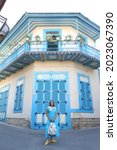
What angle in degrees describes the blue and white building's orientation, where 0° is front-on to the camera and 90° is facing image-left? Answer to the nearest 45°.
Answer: approximately 0°

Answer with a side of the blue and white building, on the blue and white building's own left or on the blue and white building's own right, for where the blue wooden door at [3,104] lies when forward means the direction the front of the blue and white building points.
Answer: on the blue and white building's own right
